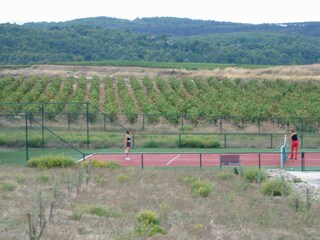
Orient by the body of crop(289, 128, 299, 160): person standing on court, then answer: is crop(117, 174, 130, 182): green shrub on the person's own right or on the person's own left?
on the person's own left

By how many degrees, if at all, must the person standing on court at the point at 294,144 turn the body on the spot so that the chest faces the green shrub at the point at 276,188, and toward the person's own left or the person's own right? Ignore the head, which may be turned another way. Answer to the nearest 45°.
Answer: approximately 90° to the person's own left

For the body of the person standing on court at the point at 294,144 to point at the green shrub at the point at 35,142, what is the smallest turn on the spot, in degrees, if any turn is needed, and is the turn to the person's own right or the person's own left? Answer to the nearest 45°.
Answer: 0° — they already face it

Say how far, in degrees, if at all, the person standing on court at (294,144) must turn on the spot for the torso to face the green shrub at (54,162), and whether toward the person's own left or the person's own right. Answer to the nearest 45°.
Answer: approximately 45° to the person's own left

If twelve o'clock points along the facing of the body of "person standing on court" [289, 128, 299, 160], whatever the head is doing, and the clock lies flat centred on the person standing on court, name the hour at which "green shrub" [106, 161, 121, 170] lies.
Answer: The green shrub is roughly at 11 o'clock from the person standing on court.

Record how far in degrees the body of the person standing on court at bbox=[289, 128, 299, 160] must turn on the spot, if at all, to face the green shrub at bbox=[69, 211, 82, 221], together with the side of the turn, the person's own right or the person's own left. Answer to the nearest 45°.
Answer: approximately 90° to the person's own left

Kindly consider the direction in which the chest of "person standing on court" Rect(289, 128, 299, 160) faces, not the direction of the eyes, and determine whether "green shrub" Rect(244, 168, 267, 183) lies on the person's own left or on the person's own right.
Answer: on the person's own left

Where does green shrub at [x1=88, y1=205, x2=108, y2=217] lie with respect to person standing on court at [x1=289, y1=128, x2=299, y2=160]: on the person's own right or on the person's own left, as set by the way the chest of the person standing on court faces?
on the person's own left
